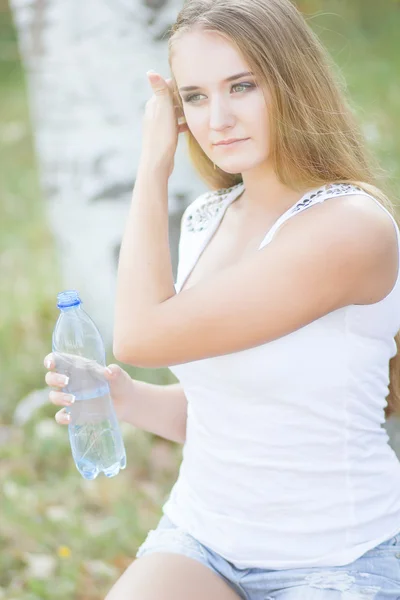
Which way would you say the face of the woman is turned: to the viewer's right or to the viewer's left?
to the viewer's left

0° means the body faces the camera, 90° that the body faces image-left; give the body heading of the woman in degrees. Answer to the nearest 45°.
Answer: approximately 45°

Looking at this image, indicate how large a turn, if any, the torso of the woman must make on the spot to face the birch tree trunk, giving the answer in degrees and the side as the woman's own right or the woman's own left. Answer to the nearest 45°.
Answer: approximately 135° to the woman's own right
